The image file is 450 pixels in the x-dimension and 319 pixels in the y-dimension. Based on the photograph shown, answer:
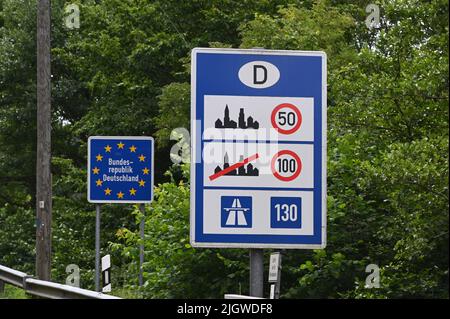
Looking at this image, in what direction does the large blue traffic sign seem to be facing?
toward the camera

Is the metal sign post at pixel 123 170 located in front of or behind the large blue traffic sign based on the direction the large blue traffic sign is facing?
behind
